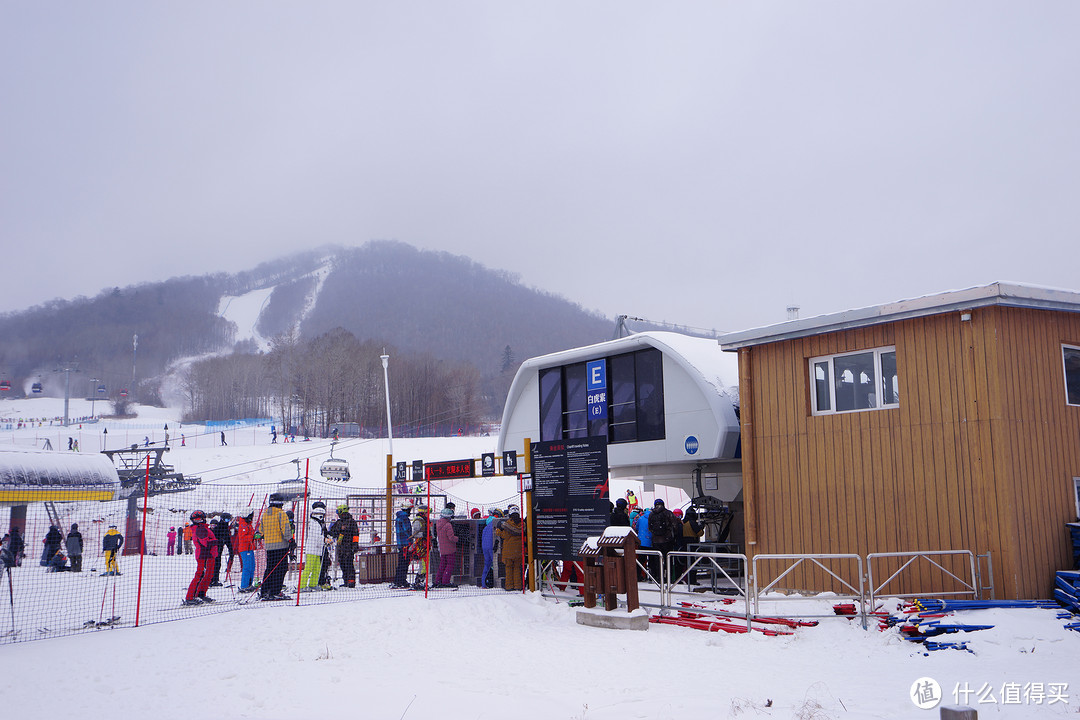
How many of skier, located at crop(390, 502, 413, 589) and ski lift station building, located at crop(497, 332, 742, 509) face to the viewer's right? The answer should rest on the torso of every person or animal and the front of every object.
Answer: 1

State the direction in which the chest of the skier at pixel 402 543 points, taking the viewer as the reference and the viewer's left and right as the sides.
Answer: facing to the right of the viewer

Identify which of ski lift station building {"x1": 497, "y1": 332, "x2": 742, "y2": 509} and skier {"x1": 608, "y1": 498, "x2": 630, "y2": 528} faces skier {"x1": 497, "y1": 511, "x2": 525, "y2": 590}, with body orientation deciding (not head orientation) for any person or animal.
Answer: the ski lift station building

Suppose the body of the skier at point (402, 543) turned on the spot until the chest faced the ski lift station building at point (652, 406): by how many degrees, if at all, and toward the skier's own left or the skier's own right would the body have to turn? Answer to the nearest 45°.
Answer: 0° — they already face it

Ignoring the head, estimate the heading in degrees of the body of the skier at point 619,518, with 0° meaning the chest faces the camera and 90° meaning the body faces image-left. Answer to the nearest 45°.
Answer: approximately 225°

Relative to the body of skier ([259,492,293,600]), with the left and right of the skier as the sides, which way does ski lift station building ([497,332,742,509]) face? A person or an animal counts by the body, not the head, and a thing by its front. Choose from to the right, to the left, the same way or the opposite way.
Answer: the opposite way
